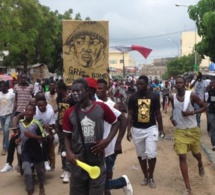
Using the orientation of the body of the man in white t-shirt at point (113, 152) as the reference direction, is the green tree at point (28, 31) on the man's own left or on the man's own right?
on the man's own right

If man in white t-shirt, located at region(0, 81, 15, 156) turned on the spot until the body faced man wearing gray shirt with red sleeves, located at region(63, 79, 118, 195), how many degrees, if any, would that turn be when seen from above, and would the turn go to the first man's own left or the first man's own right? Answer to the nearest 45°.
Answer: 0° — they already face them

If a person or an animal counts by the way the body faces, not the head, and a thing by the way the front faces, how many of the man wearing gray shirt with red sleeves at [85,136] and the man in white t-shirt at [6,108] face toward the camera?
2
